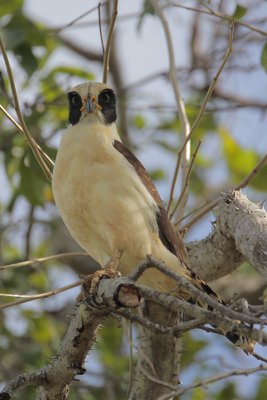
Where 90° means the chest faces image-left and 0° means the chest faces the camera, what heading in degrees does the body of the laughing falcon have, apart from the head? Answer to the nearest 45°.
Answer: approximately 45°

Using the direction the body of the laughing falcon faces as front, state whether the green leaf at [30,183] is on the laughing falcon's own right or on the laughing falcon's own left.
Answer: on the laughing falcon's own right
